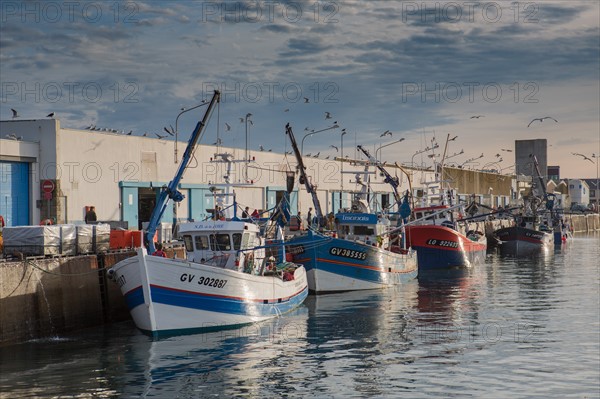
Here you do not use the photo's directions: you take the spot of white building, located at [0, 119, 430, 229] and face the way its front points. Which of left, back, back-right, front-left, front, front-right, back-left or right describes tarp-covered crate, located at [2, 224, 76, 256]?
front-right

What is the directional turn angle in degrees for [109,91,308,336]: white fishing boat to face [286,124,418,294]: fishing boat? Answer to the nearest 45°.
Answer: approximately 180°

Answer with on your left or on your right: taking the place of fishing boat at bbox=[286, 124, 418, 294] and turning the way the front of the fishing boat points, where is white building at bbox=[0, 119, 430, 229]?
on your right

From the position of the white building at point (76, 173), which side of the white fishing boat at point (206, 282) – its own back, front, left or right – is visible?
right

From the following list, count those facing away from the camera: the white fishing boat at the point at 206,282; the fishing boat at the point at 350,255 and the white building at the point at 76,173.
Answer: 0

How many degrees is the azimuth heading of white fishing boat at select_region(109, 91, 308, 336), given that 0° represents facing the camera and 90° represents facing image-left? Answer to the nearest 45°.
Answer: approximately 45°

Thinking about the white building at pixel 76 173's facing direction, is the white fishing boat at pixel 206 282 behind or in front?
in front

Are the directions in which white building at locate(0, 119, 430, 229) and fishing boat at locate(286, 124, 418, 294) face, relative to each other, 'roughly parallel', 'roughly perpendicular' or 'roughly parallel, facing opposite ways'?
roughly perpendicular

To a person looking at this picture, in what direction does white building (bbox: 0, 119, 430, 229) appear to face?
facing the viewer and to the right of the viewer

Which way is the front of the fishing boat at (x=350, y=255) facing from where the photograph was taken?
facing the viewer and to the left of the viewer

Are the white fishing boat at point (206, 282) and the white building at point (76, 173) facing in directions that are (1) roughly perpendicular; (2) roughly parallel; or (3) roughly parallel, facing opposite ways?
roughly perpendicular

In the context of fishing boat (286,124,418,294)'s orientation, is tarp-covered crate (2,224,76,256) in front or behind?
in front
